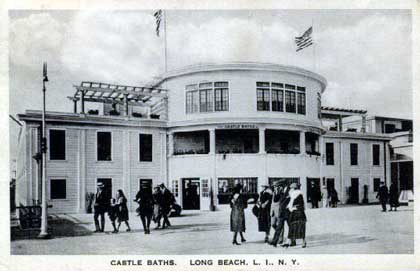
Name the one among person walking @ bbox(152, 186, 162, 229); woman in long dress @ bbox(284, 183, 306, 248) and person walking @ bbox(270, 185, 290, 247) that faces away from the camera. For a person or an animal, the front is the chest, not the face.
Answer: person walking @ bbox(152, 186, 162, 229)

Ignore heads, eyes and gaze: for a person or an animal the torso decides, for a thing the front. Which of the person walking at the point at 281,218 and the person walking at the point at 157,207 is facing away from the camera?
the person walking at the point at 157,207

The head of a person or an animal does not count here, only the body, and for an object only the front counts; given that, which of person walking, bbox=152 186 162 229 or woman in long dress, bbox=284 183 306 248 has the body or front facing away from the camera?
the person walking

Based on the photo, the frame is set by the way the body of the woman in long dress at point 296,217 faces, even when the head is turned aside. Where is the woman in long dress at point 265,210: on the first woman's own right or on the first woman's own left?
on the first woman's own right

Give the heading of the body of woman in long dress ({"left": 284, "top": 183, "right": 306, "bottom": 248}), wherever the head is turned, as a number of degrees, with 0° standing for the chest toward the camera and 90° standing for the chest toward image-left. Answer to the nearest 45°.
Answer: approximately 45°
